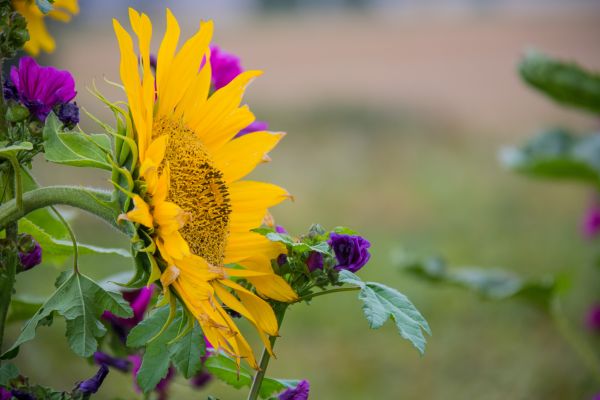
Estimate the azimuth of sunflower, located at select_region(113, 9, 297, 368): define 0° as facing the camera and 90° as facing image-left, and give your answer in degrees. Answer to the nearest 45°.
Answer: approximately 315°

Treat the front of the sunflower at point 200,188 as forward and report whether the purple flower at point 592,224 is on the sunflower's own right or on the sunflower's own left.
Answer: on the sunflower's own left
